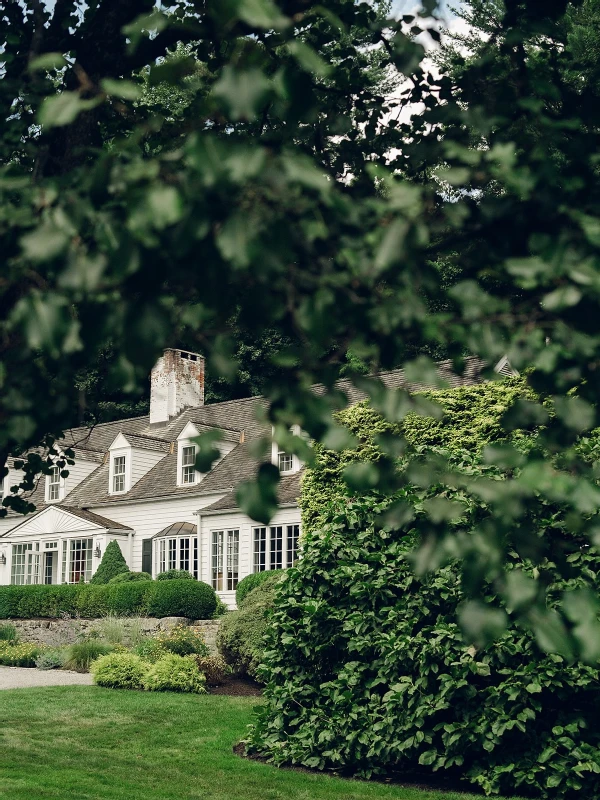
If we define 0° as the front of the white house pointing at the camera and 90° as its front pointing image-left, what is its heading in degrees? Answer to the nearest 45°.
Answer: approximately 45°

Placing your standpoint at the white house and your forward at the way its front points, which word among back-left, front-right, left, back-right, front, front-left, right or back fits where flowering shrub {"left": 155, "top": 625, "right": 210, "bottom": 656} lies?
front-left

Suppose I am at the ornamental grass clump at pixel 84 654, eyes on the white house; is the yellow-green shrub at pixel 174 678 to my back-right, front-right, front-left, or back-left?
back-right

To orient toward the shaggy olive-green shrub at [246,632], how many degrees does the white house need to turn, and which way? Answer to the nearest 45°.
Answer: approximately 45° to its left

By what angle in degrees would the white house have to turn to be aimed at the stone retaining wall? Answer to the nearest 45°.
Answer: approximately 45° to its left

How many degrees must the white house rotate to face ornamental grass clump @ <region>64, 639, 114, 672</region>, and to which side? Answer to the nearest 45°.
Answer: approximately 45° to its left

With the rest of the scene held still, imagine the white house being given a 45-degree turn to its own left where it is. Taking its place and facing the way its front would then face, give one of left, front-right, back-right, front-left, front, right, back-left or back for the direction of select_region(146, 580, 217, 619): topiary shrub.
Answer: front
